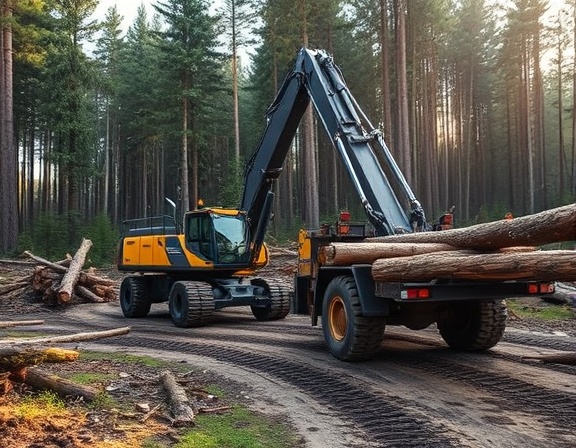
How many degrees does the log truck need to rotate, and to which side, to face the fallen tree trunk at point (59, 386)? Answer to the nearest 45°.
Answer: approximately 90° to its left

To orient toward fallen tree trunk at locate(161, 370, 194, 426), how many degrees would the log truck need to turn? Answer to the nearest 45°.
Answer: approximately 135° to its left

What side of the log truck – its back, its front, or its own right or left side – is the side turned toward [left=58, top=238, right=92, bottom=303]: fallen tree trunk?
front

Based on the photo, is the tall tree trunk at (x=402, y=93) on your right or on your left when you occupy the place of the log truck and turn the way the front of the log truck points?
on your right

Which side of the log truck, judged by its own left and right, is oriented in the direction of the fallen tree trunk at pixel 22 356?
left

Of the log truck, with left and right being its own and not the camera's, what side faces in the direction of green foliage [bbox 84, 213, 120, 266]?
front

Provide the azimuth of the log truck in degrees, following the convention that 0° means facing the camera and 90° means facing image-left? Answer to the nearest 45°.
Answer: approximately 135°

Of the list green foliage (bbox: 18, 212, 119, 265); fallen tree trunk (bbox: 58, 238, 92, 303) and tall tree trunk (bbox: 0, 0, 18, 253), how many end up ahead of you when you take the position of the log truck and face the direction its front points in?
3

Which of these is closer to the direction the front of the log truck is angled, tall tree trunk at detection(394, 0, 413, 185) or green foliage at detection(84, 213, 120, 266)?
the green foliage
